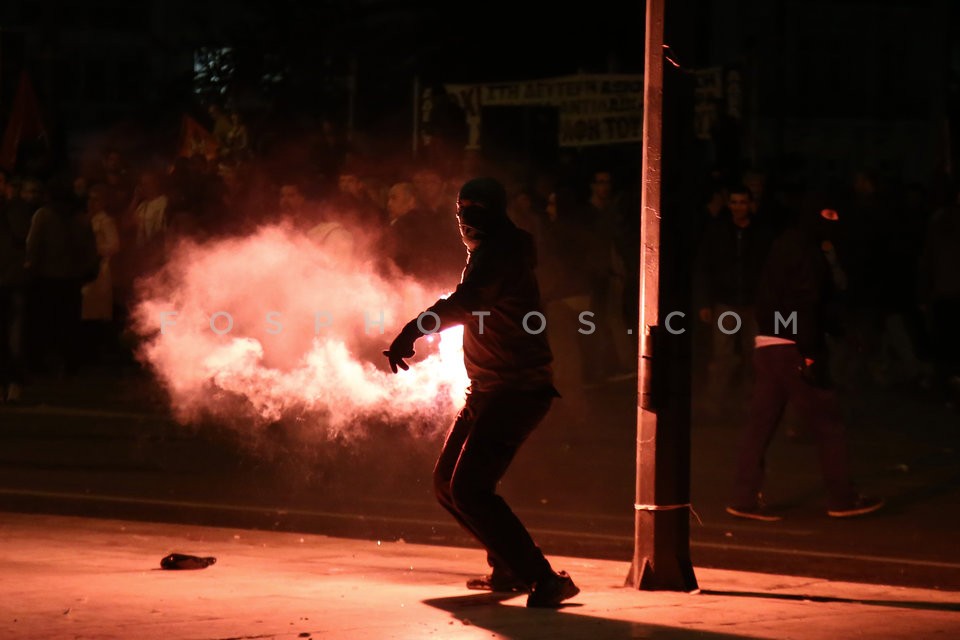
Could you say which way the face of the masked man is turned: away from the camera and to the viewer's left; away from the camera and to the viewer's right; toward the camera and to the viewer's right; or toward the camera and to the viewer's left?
toward the camera and to the viewer's left

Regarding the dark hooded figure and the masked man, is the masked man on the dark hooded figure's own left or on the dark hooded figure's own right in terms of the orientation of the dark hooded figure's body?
on the dark hooded figure's own right
